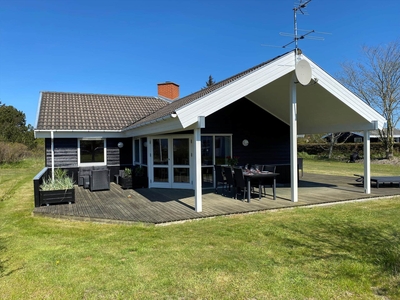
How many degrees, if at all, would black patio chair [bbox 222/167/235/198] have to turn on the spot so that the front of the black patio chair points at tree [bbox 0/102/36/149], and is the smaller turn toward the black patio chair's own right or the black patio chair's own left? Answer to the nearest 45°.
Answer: approximately 135° to the black patio chair's own left

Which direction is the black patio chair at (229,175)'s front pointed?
to the viewer's right

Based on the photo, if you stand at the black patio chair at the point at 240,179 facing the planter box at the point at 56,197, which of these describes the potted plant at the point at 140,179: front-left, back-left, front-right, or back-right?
front-right

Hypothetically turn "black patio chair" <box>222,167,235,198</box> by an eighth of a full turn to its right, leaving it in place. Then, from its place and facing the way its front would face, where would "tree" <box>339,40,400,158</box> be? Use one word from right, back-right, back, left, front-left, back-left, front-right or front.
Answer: left

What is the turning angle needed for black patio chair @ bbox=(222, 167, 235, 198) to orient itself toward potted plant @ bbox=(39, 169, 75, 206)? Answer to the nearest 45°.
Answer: approximately 180°

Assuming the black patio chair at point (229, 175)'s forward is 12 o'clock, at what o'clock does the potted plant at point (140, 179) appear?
The potted plant is roughly at 7 o'clock from the black patio chair.

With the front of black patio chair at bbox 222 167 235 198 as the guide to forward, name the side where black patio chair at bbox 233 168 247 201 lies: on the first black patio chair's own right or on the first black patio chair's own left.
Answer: on the first black patio chair's own right
